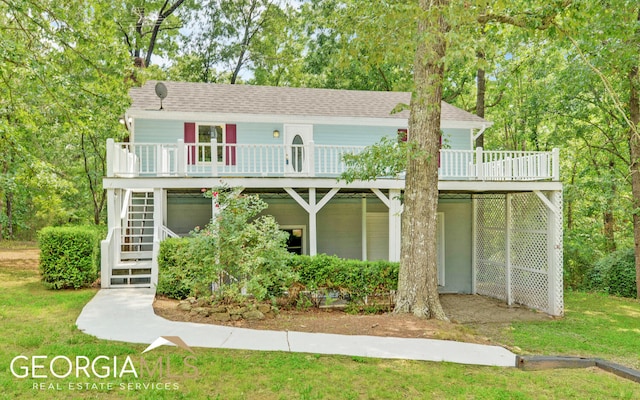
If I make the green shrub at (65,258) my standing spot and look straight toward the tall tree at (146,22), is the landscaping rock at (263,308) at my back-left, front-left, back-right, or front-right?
back-right

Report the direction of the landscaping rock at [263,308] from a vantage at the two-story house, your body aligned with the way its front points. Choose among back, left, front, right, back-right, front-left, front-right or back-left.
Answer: front

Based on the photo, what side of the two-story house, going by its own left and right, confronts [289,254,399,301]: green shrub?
front

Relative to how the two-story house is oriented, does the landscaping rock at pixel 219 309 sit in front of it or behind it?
in front

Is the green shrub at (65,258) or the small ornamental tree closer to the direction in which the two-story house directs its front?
the small ornamental tree

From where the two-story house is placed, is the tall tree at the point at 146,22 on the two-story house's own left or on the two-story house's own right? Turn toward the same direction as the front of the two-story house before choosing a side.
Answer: on the two-story house's own right

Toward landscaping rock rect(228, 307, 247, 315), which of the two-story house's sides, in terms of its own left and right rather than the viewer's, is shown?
front

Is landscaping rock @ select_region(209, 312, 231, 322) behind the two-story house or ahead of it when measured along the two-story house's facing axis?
ahead

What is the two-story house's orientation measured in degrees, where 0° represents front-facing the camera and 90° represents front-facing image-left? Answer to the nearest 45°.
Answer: approximately 0°

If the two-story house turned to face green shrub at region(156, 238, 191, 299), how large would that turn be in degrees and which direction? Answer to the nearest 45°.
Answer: approximately 45° to its right
